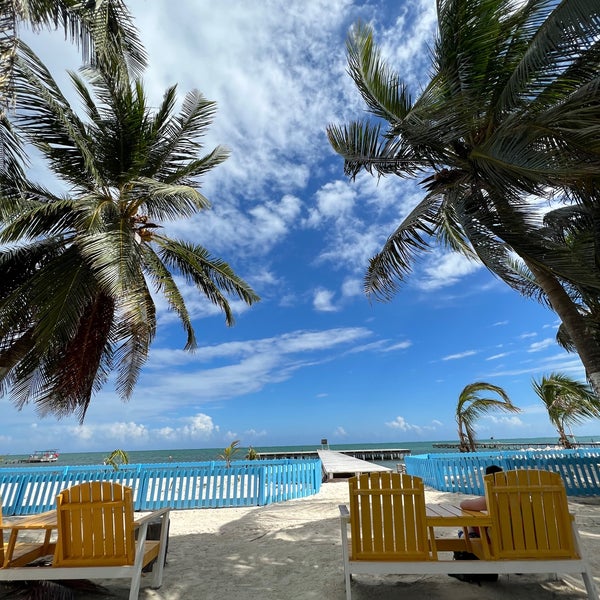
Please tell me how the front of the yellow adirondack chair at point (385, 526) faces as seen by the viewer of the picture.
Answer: facing away from the viewer

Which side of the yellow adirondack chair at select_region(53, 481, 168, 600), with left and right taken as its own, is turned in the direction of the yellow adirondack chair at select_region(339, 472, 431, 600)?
right

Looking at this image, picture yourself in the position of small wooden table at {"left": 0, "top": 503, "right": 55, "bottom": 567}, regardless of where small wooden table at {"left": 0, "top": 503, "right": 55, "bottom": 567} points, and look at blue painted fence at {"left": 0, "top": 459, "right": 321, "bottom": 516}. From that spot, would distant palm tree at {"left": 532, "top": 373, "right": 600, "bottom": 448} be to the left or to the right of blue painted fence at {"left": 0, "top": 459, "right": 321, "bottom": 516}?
right

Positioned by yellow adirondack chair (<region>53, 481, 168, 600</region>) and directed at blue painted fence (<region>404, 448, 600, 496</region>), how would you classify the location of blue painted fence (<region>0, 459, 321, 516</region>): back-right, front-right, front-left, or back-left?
front-left

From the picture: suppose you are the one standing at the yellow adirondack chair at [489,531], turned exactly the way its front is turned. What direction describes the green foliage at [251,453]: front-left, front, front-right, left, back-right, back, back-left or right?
front-left

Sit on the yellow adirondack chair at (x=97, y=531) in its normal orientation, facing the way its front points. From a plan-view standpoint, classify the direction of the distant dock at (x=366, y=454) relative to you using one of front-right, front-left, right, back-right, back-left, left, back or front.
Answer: front

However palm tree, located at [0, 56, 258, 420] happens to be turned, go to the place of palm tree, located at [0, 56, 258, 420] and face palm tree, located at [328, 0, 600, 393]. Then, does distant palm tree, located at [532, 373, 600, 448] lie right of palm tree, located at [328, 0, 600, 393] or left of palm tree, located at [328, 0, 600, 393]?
left

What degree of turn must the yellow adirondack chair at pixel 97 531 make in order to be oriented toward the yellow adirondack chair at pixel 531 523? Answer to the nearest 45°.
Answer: approximately 90° to its right

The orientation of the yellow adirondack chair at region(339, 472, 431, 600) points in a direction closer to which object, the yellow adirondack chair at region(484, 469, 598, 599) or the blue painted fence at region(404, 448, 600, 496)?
the blue painted fence

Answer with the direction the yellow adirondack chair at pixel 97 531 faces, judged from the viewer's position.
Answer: facing away from the viewer and to the right of the viewer

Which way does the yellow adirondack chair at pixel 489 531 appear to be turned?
away from the camera
